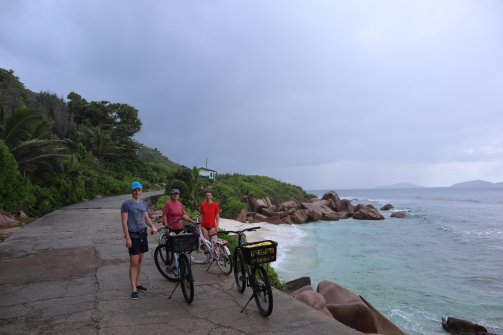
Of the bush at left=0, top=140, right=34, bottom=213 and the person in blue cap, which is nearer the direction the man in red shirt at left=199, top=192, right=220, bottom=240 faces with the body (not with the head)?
the person in blue cap

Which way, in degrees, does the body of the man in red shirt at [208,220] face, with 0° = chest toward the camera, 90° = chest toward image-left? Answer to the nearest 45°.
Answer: approximately 0°

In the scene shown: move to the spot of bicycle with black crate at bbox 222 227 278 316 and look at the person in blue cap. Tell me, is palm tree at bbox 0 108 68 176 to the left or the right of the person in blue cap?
right

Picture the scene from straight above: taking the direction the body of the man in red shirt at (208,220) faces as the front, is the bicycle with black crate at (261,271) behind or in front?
in front

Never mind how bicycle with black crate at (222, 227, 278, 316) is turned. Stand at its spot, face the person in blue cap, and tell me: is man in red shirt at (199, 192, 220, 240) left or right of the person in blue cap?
right

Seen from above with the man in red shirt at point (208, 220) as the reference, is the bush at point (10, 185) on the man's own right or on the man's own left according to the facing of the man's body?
on the man's own right

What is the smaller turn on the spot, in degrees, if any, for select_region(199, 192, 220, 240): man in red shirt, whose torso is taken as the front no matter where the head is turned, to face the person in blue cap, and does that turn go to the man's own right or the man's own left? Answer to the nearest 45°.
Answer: approximately 45° to the man's own right

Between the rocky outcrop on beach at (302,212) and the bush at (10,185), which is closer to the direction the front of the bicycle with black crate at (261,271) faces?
the bush
